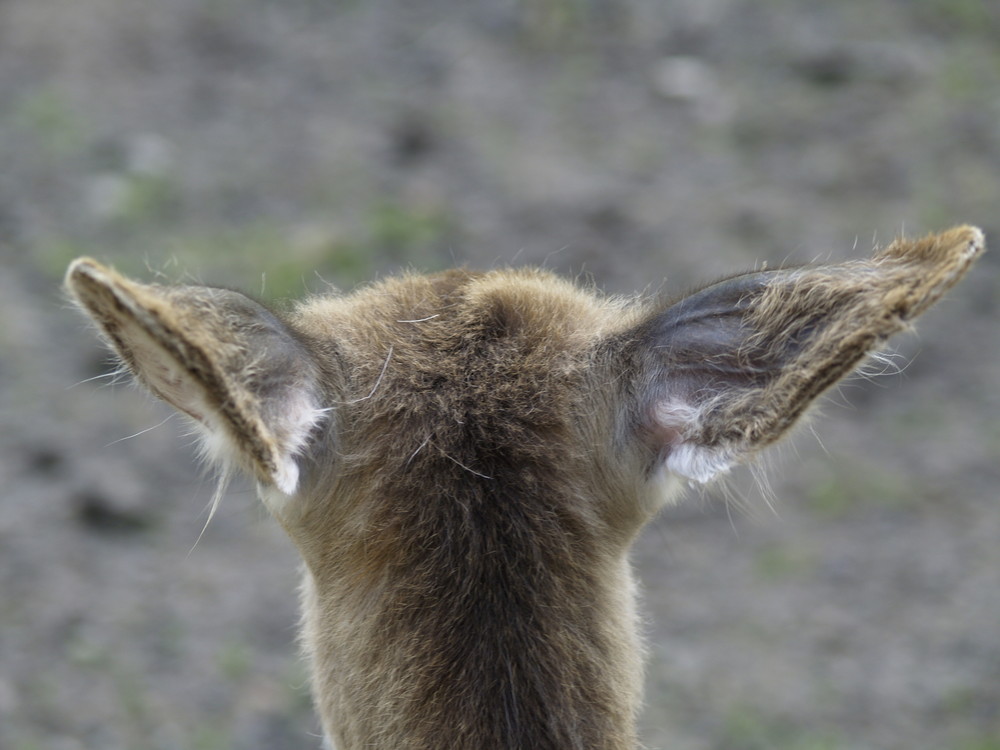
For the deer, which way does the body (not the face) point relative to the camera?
away from the camera
